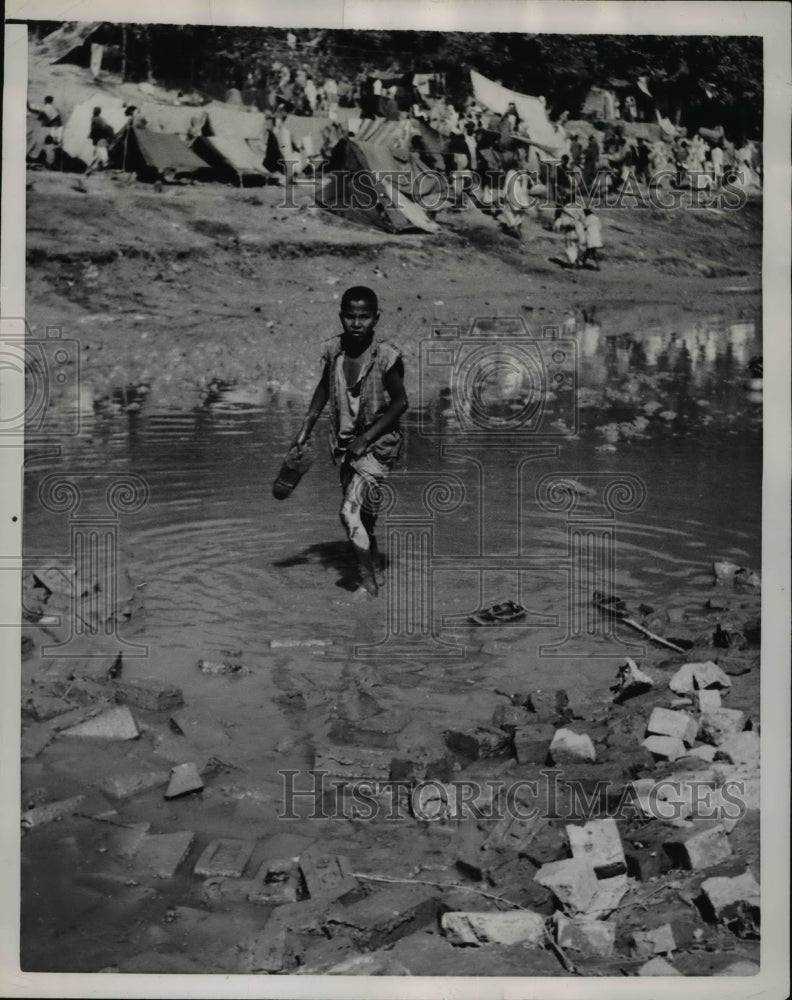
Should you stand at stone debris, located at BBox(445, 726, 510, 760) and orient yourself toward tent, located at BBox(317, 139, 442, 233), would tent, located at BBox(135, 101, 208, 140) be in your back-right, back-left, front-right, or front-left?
front-left

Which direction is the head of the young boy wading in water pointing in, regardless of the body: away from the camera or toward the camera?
toward the camera

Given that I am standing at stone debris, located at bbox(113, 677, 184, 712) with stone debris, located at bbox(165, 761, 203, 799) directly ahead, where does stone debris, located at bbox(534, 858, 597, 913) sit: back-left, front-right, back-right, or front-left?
front-left

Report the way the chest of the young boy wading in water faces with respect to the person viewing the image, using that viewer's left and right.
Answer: facing the viewer
